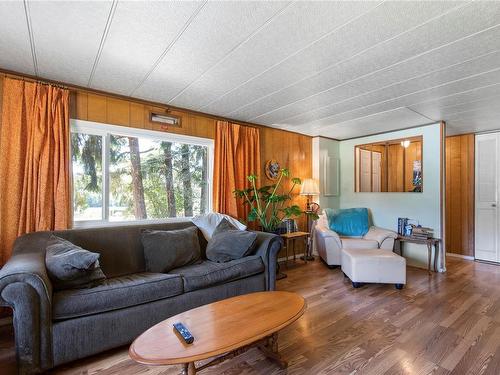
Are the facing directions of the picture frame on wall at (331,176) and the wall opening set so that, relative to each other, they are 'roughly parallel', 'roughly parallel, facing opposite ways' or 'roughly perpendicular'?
roughly perpendicular

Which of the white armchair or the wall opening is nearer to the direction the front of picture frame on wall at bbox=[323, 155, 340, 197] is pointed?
the white armchair

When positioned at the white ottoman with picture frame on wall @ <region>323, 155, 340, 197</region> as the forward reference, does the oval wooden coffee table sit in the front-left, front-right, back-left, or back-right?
back-left
